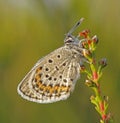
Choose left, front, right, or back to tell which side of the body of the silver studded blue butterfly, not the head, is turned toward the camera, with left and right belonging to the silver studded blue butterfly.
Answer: right
